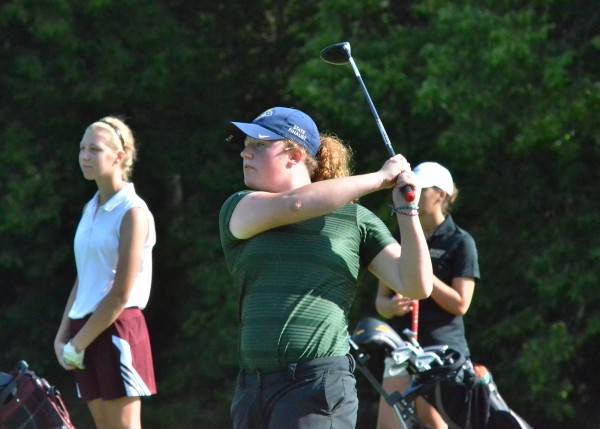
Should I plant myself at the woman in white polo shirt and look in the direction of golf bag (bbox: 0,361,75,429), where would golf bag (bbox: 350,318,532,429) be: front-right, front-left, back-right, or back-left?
back-left

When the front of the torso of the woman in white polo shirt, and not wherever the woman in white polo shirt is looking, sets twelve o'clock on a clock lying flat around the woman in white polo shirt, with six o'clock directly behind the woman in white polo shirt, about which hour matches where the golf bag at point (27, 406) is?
The golf bag is roughly at 1 o'clock from the woman in white polo shirt.

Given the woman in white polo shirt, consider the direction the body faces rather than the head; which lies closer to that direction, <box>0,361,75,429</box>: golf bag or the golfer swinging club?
the golf bag

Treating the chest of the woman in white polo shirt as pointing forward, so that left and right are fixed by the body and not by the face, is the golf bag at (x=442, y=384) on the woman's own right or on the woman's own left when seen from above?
on the woman's own left

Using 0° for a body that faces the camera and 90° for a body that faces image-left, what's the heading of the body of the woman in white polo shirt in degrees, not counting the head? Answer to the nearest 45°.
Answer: approximately 45°

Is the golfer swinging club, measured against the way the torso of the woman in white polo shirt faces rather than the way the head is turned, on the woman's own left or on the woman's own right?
on the woman's own left
